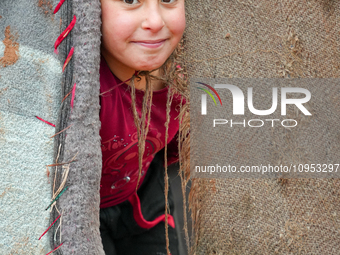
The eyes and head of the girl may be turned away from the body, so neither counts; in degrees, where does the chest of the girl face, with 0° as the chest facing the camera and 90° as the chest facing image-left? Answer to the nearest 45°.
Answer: approximately 0°
